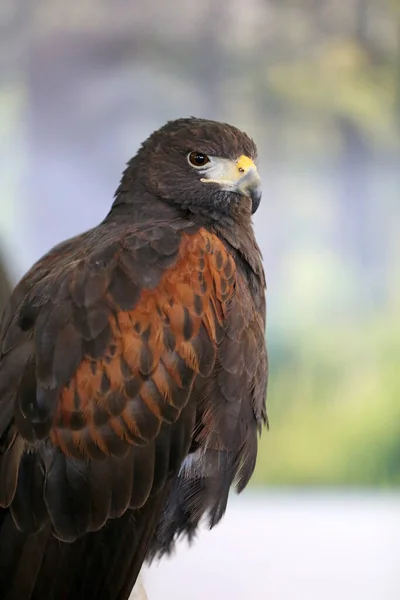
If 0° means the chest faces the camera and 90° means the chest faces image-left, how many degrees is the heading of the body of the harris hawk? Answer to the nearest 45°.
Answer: approximately 270°
